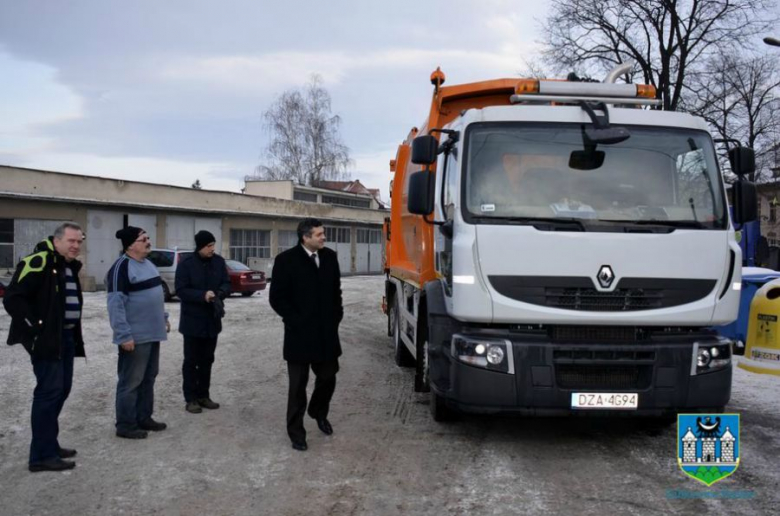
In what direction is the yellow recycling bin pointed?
toward the camera

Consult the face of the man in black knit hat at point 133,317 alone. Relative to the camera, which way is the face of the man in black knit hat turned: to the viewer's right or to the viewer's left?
to the viewer's right

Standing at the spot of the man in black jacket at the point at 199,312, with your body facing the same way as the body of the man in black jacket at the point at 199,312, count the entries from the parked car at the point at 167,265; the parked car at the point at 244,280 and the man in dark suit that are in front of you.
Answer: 1

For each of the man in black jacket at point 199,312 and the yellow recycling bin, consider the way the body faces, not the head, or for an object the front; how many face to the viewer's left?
0

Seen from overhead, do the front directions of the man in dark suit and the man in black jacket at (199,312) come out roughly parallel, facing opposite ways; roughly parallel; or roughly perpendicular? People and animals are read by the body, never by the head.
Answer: roughly parallel

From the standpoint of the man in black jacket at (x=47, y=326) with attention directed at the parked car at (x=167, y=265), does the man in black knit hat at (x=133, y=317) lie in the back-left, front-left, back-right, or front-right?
front-right

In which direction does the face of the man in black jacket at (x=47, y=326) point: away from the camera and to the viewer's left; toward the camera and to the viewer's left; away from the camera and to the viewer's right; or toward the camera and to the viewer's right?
toward the camera and to the viewer's right

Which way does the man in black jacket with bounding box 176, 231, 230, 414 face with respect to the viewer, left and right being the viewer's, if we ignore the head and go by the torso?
facing the viewer and to the right of the viewer

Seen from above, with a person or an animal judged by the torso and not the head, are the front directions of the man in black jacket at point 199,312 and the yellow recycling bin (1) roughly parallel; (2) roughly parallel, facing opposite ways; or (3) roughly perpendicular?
roughly perpendicular

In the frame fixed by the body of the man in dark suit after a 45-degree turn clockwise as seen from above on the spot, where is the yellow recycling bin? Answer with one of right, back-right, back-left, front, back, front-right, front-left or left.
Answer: left

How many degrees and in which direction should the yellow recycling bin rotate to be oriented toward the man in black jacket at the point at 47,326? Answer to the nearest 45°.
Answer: approximately 45° to its right
